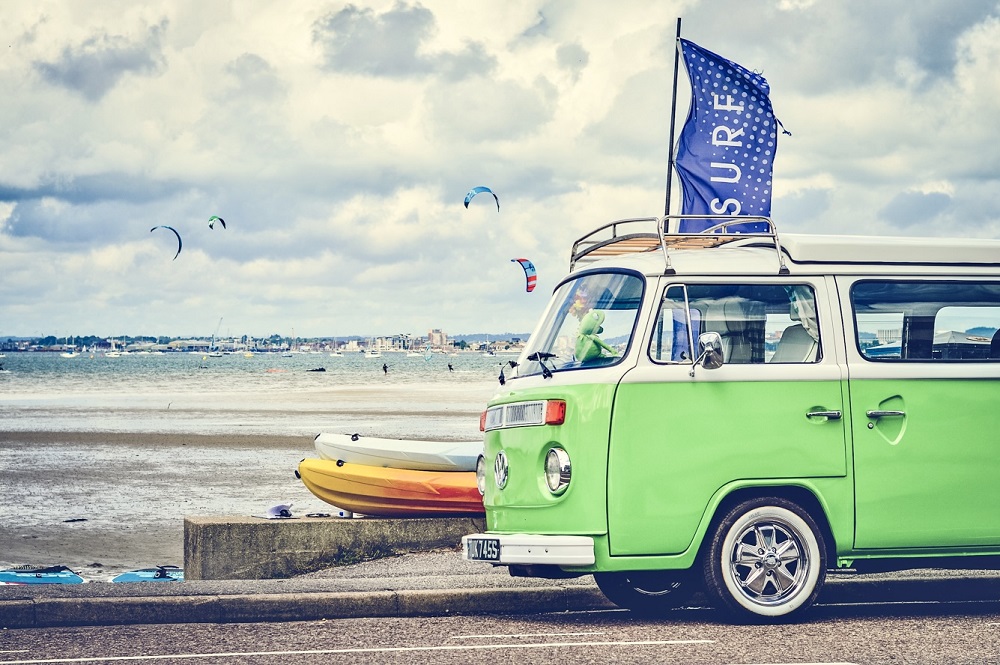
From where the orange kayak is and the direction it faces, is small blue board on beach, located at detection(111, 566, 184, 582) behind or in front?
in front

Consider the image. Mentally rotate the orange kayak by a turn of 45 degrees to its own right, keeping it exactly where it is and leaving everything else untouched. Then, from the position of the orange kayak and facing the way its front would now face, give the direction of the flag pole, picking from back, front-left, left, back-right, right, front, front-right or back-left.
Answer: right

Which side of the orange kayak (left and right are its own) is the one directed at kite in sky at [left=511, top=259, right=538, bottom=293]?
right

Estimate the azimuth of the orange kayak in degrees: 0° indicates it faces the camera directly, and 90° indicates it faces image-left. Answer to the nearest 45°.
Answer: approximately 90°

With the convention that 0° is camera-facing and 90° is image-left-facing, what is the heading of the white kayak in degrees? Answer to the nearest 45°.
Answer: approximately 90°

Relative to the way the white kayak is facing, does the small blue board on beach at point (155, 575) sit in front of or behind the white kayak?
in front

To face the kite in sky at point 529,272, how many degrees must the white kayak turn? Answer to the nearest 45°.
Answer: approximately 90° to its right

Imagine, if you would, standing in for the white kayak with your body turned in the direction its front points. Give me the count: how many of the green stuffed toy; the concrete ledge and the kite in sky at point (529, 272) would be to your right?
1

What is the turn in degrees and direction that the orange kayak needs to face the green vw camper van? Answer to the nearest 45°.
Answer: approximately 135° to its left

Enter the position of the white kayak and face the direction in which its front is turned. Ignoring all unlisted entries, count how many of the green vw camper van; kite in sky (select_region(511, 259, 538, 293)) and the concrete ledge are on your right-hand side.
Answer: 1

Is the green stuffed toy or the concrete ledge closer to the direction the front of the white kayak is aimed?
the concrete ledge

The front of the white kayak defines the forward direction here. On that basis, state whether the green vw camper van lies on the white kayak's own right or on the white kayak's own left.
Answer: on the white kayak's own left
